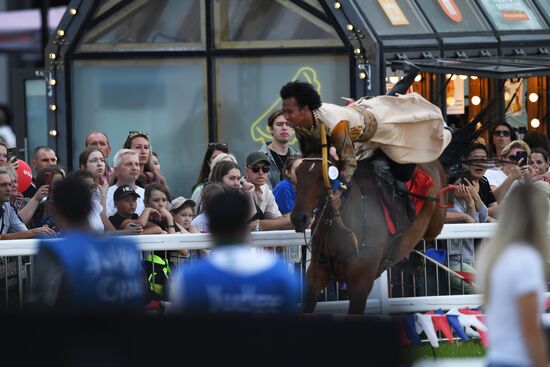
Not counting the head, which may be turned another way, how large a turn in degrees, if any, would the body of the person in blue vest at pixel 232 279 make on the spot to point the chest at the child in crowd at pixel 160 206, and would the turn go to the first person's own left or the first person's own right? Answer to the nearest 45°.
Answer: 0° — they already face them

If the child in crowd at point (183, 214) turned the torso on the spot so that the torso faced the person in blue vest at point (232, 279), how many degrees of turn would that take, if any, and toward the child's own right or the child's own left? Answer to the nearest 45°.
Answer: approximately 45° to the child's own right

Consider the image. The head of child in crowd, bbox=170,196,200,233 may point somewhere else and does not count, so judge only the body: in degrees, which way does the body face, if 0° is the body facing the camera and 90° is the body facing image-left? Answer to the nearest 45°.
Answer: approximately 315°

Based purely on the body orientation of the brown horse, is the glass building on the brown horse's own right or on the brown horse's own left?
on the brown horse's own right

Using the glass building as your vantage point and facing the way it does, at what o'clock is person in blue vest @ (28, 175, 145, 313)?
The person in blue vest is roughly at 12 o'clock from the glass building.

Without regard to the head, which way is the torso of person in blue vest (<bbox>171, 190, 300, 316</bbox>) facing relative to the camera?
away from the camera

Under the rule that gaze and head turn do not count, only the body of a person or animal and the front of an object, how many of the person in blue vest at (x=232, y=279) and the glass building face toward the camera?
1

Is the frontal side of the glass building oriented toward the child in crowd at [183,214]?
yes

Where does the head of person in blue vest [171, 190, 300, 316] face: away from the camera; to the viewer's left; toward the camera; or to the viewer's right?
away from the camera
